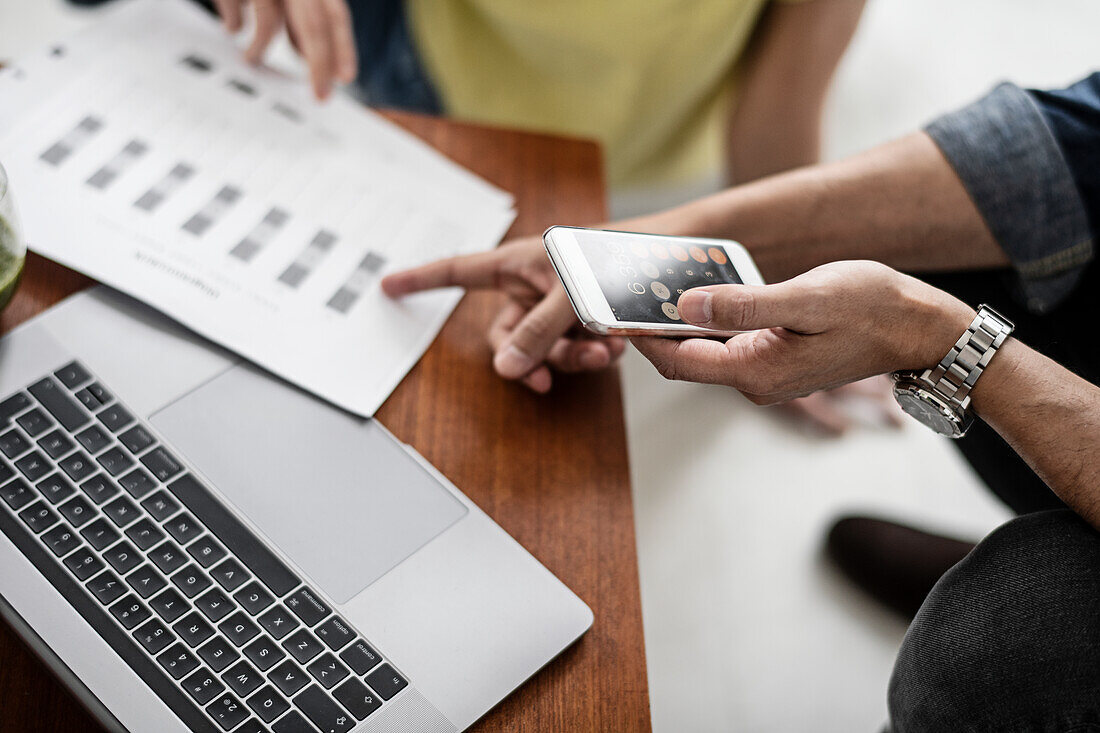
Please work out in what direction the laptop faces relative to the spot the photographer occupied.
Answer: facing away from the viewer and to the right of the viewer
